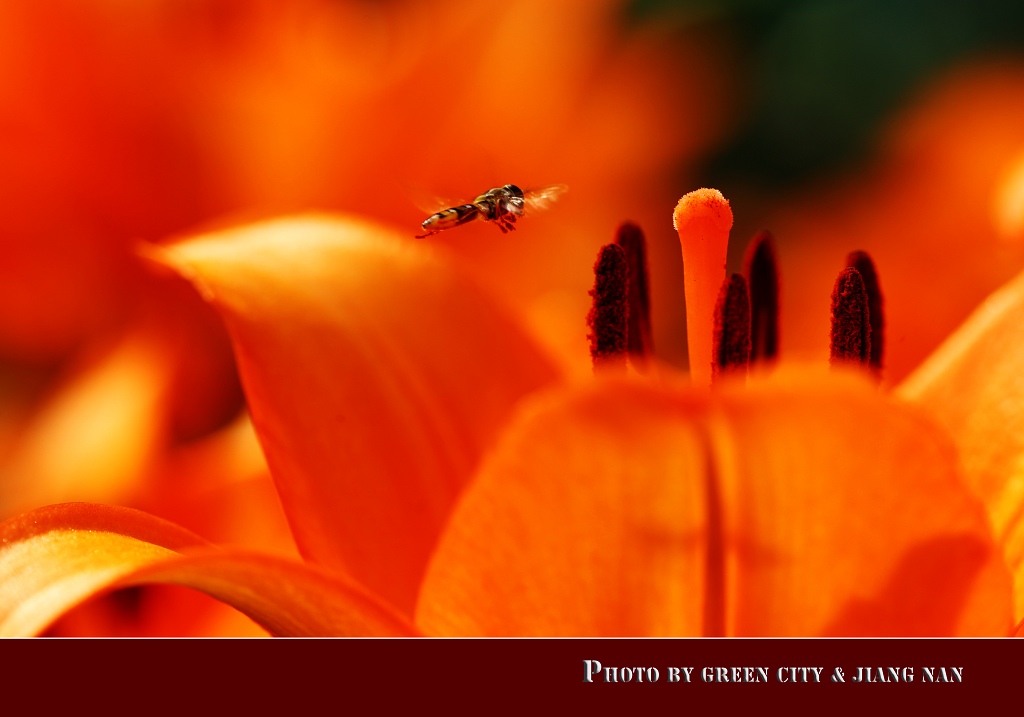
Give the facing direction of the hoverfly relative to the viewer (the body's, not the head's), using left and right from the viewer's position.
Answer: facing to the right of the viewer
